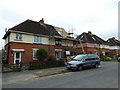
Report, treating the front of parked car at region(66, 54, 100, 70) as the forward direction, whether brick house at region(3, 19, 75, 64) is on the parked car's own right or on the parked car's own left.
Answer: on the parked car's own right

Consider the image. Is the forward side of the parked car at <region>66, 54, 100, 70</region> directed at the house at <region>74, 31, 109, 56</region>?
no

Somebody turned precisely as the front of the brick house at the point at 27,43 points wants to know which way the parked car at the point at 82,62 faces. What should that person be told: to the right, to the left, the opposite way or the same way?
to the right

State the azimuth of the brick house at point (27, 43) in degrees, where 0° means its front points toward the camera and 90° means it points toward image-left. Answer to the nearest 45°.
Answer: approximately 315°

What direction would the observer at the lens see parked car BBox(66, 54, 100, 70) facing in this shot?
facing the viewer and to the left of the viewer

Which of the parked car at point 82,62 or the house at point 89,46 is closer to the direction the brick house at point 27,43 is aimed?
the parked car

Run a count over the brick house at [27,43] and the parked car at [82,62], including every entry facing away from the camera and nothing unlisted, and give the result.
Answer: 0

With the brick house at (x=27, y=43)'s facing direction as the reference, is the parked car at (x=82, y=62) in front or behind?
in front

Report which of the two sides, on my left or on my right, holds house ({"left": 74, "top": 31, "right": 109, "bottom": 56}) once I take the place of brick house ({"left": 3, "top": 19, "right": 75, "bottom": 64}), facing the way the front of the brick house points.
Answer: on my left

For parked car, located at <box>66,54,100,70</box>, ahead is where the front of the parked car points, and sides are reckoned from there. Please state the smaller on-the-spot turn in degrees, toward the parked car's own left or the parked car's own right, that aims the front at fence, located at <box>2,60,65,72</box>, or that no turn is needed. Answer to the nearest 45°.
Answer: approximately 45° to the parked car's own right
